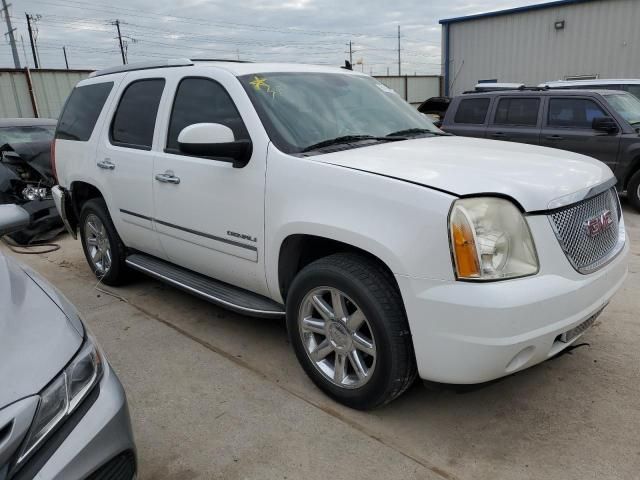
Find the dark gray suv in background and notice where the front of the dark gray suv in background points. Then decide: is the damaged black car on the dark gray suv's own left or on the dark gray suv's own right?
on the dark gray suv's own right

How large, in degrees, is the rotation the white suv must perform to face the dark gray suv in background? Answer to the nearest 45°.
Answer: approximately 90° to its left

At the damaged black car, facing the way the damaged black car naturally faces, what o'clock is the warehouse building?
The warehouse building is roughly at 10 o'clock from the damaged black car.

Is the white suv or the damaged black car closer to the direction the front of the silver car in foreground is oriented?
the white suv

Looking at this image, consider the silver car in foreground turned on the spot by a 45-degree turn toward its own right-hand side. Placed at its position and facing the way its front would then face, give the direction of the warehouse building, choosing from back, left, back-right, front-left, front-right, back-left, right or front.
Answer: back-left

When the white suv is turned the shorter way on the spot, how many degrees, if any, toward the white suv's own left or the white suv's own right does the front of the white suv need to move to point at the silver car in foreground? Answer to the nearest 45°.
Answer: approximately 90° to the white suv's own right

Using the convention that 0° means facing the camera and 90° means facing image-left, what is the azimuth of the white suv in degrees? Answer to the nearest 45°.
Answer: approximately 315°

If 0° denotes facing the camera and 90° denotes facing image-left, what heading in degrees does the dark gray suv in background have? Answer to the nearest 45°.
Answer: approximately 315°

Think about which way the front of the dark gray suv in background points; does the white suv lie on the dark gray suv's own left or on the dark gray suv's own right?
on the dark gray suv's own right

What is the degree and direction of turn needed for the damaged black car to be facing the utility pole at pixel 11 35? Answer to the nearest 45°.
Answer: approximately 135° to its left
